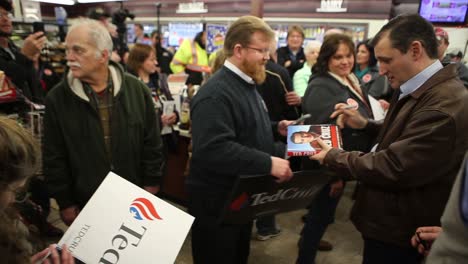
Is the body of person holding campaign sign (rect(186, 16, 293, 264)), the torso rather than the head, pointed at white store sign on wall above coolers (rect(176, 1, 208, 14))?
no

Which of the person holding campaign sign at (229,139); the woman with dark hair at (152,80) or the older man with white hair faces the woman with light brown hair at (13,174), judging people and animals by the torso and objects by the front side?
the older man with white hair

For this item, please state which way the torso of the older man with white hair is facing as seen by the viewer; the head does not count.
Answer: toward the camera

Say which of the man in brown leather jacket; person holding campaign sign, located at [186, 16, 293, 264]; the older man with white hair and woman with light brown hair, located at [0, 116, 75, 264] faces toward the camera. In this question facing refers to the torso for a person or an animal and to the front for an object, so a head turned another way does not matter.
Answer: the older man with white hair

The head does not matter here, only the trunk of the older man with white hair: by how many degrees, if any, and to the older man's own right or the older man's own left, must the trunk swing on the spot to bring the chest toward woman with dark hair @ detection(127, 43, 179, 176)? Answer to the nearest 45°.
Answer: approximately 180°

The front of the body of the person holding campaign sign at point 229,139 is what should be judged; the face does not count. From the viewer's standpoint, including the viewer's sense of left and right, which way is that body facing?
facing to the right of the viewer

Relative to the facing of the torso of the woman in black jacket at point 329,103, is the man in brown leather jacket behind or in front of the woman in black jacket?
in front

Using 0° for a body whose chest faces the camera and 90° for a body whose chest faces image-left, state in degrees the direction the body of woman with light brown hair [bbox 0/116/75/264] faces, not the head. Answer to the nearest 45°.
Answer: approximately 225°

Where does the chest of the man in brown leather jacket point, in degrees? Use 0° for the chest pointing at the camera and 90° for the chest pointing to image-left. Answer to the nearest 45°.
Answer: approximately 90°

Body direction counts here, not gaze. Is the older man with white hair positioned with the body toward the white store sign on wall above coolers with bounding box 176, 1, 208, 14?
no

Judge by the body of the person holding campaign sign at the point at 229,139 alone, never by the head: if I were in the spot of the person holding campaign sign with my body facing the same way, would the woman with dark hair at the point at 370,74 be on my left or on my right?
on my left

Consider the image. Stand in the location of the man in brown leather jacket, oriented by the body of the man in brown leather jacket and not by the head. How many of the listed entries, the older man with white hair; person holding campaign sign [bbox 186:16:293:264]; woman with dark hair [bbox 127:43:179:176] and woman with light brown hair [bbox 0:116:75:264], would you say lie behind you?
0

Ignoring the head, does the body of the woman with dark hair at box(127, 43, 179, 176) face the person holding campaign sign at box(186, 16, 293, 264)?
no

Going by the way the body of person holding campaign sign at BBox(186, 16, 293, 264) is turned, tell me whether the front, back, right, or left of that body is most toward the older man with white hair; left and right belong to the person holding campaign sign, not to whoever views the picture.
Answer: back

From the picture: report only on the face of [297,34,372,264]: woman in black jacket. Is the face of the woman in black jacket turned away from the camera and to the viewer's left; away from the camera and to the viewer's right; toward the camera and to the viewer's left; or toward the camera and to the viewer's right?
toward the camera and to the viewer's right
